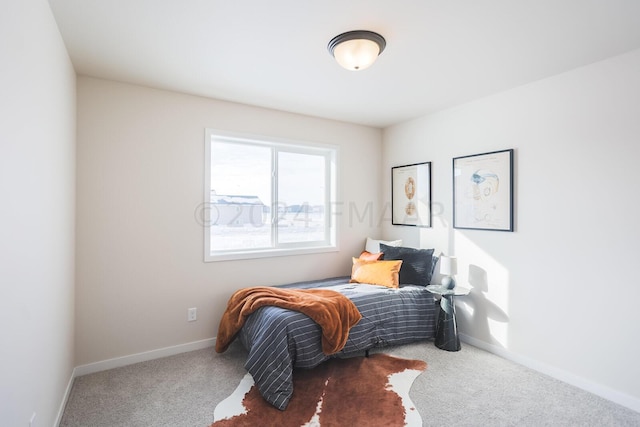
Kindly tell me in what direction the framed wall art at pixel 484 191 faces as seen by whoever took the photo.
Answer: facing the viewer and to the left of the viewer

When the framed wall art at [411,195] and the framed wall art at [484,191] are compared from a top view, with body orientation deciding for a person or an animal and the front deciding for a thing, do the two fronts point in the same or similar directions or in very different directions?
same or similar directions

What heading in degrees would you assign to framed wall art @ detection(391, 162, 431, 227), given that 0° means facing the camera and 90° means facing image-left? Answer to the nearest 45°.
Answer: approximately 45°

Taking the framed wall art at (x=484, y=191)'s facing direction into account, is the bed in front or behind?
in front

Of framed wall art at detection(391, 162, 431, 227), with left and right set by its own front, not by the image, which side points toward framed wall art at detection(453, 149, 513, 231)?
left

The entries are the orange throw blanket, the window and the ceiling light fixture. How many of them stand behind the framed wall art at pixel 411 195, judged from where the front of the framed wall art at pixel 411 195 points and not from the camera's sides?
0

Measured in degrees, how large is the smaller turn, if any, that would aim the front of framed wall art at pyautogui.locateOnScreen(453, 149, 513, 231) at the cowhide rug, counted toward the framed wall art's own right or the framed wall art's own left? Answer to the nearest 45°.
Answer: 0° — it already faces it

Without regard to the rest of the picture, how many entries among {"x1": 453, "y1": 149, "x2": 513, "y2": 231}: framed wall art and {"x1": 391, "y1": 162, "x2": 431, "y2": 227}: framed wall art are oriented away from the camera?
0

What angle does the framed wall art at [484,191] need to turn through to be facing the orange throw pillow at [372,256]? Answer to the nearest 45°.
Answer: approximately 45° to its right

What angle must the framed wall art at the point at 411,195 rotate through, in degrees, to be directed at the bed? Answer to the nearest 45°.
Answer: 0° — it already faces it
